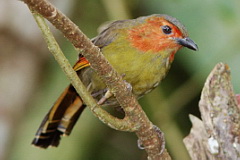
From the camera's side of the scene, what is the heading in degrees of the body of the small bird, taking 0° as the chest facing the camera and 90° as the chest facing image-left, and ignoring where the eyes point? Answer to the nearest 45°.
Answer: approximately 270°
